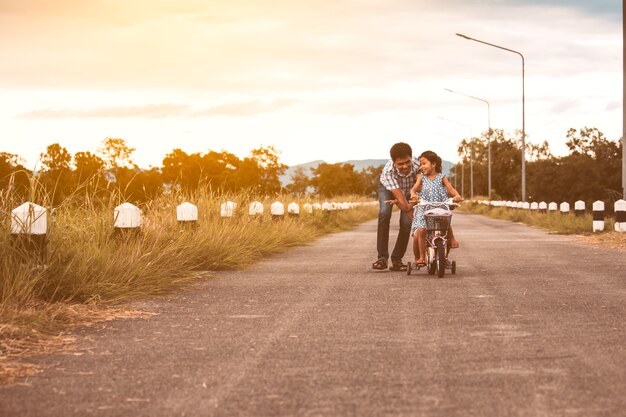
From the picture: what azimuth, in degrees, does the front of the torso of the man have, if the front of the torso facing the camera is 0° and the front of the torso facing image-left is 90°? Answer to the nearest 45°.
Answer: approximately 315°

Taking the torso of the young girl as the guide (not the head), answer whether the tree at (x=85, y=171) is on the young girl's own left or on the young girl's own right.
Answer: on the young girl's own right

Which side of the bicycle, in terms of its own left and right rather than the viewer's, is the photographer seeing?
front

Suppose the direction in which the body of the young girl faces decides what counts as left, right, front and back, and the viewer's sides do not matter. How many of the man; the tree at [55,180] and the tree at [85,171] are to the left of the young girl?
0

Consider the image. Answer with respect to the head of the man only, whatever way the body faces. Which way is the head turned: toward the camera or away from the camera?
toward the camera

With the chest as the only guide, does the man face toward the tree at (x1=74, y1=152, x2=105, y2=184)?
no

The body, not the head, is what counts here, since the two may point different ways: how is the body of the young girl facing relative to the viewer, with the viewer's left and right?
facing the viewer
